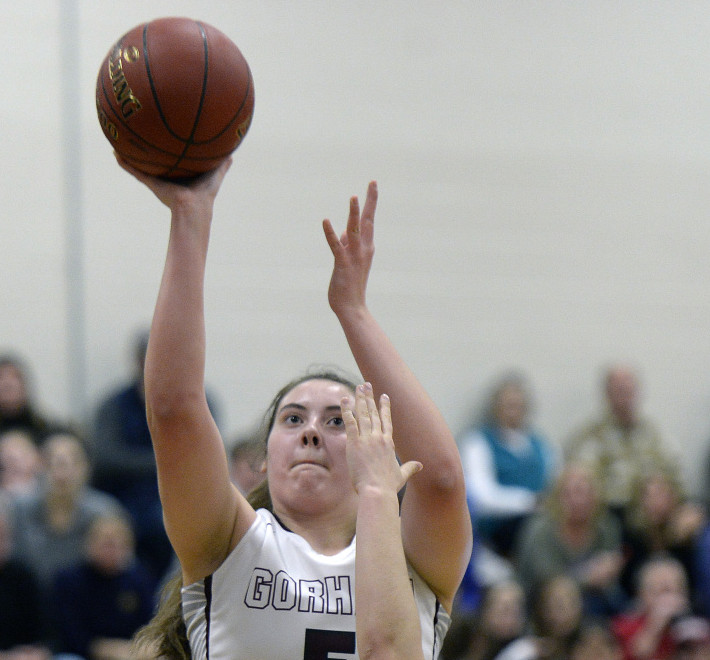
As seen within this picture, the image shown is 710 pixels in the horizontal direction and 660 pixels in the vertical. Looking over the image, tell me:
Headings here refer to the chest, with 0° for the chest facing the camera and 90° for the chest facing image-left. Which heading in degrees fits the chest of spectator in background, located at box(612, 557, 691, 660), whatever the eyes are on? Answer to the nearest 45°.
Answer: approximately 0°

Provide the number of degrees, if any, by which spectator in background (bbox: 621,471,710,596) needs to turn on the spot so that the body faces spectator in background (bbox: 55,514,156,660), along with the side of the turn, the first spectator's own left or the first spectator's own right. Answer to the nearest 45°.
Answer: approximately 45° to the first spectator's own right

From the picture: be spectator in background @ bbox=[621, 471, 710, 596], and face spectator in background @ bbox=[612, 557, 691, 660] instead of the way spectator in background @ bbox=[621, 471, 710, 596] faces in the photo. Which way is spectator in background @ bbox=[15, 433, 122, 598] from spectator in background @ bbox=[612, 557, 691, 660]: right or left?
right

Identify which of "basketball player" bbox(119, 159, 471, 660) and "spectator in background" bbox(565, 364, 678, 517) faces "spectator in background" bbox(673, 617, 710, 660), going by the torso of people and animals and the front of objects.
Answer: "spectator in background" bbox(565, 364, 678, 517)

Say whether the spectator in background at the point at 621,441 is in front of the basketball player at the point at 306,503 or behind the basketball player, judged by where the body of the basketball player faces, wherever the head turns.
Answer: behind

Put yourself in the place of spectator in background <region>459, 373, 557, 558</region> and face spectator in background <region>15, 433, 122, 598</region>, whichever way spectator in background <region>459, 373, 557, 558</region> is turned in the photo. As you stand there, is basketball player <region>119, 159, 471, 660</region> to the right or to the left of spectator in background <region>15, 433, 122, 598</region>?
left

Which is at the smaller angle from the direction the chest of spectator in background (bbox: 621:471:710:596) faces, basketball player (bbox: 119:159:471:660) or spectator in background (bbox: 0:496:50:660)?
the basketball player

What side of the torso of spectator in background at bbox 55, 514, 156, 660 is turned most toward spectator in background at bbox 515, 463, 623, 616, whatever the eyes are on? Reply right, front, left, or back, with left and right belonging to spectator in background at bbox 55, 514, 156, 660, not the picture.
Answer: left

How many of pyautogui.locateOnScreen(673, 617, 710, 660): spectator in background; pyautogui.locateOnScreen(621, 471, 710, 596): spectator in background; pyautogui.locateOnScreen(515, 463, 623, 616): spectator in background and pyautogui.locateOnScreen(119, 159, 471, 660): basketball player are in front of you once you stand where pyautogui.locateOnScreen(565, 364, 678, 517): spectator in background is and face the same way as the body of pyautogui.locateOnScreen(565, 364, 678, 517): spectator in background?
4

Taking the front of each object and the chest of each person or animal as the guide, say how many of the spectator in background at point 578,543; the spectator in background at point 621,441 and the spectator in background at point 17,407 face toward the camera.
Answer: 3
